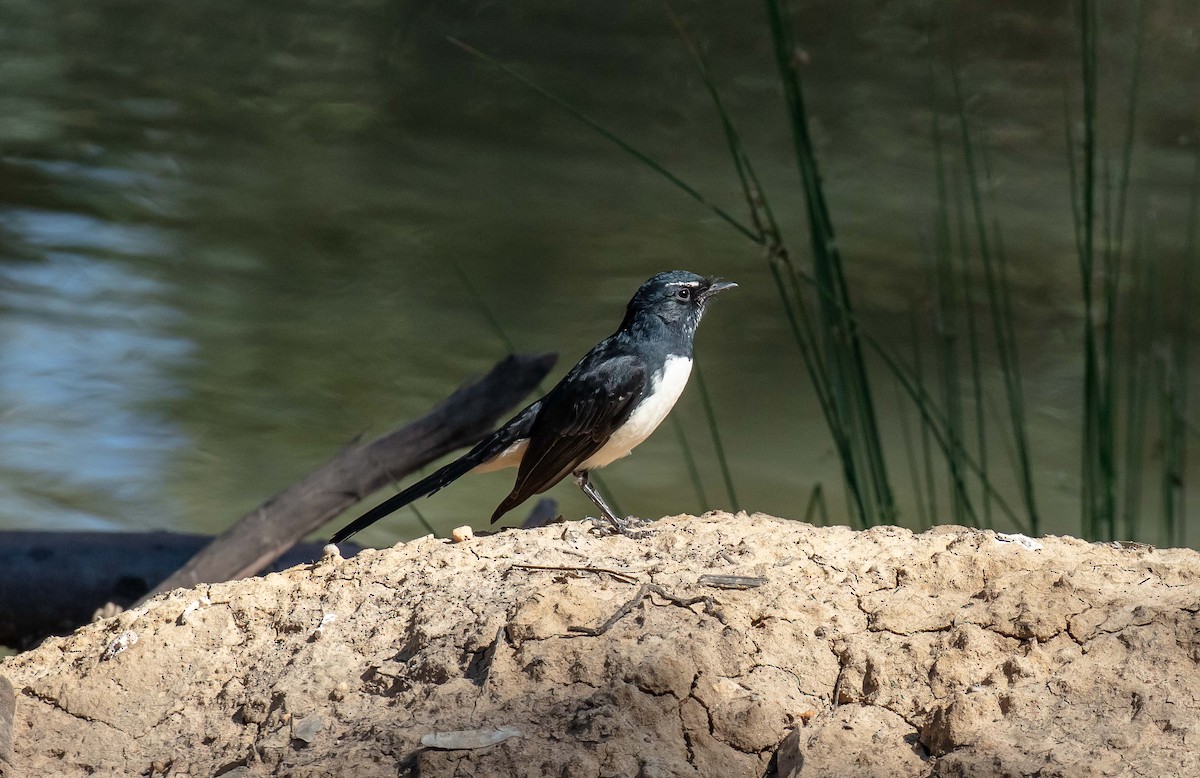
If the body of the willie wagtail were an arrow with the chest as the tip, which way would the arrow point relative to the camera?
to the viewer's right

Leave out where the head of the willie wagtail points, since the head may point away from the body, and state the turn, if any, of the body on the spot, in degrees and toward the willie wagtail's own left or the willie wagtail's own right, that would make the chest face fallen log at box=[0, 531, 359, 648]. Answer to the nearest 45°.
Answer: approximately 135° to the willie wagtail's own left

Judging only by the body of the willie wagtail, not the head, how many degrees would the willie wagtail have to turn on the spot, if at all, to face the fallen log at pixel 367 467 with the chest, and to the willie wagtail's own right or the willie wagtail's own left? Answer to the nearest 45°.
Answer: approximately 135° to the willie wagtail's own left
